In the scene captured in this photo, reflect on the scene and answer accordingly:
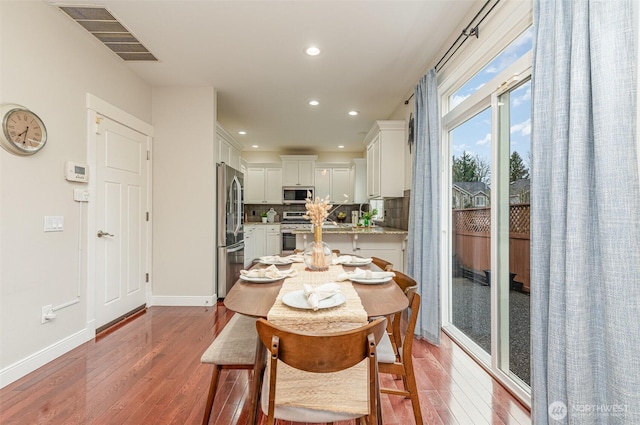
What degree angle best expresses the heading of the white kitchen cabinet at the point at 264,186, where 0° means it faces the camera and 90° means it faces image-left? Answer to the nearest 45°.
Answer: approximately 0°

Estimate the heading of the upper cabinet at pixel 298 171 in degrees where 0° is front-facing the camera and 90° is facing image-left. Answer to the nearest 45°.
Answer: approximately 0°

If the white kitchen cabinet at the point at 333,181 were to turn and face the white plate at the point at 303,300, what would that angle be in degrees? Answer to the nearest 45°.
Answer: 0° — it already faces it

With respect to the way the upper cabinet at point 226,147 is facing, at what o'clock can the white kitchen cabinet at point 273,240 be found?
The white kitchen cabinet is roughly at 10 o'clock from the upper cabinet.

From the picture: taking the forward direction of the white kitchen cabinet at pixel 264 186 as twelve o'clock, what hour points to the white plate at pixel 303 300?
The white plate is roughly at 12 o'clock from the white kitchen cabinet.

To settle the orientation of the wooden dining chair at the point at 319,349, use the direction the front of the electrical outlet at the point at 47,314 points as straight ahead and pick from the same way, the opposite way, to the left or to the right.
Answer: to the left

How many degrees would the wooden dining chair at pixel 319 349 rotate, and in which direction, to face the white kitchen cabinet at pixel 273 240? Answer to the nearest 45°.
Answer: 0° — it already faces it

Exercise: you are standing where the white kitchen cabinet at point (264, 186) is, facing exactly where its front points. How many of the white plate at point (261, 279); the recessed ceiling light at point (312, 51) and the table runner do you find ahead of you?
3

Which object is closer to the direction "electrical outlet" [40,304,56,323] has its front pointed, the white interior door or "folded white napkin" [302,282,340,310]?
the folded white napkin

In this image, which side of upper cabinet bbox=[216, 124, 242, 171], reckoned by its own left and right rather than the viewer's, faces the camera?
right

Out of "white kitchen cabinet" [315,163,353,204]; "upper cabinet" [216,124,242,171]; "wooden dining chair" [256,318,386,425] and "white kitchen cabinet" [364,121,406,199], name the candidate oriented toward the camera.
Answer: "white kitchen cabinet" [315,163,353,204]

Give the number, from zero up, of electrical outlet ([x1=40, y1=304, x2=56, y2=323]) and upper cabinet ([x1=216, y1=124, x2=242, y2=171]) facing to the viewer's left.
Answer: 0

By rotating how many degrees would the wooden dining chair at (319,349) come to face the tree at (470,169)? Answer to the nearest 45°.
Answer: approximately 45° to its right

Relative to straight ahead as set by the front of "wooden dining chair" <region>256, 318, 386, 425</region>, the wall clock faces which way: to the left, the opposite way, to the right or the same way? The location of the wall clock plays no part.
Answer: to the right

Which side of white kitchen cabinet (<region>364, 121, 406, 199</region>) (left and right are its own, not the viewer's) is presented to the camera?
left

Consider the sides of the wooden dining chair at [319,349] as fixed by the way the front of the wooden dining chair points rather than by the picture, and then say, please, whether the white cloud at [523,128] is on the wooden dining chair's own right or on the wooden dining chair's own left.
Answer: on the wooden dining chair's own right
